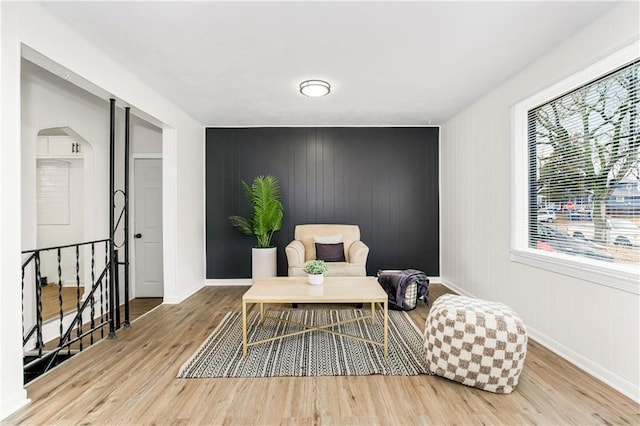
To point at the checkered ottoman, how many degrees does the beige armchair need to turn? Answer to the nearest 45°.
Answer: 0° — it already faces it

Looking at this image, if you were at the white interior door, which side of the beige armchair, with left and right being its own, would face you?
right

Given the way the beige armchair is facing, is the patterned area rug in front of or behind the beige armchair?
in front

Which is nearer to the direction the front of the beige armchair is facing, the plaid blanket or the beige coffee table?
the beige coffee table

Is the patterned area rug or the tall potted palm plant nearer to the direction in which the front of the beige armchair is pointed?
the patterned area rug

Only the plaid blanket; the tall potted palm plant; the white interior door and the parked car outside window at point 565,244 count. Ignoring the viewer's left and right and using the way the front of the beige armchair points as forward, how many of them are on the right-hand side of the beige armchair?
2

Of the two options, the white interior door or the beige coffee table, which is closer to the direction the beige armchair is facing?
the beige coffee table

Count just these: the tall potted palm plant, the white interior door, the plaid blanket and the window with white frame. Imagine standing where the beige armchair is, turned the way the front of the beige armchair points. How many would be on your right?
2

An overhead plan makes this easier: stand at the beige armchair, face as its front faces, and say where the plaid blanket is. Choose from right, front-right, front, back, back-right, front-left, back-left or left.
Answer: front-left

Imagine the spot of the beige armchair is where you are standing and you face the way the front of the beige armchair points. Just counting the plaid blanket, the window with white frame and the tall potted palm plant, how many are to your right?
1

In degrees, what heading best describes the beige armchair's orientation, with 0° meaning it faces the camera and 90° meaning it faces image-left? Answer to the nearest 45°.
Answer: approximately 0°
